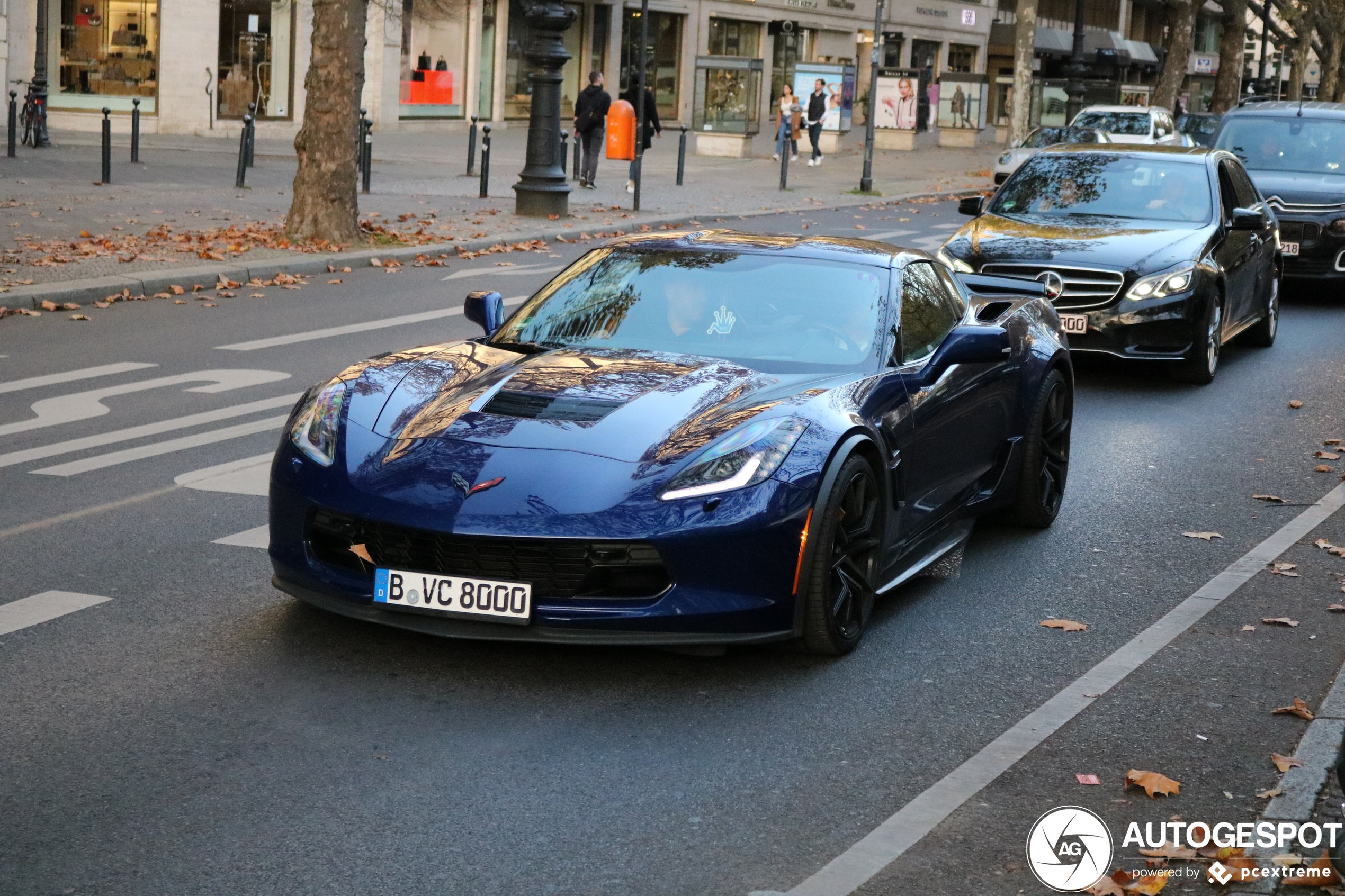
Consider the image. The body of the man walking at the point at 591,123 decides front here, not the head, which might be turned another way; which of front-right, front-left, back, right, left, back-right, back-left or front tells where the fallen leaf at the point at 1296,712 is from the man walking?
back-right

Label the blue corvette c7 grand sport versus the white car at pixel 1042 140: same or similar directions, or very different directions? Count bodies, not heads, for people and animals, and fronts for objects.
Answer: same or similar directions

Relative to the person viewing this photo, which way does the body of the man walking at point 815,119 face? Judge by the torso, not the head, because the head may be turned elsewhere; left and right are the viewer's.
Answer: facing the viewer and to the left of the viewer

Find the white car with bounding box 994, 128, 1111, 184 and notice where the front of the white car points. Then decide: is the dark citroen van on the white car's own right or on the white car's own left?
on the white car's own left

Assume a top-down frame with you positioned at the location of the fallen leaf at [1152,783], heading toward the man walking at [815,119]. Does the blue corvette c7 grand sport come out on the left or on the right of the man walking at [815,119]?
left

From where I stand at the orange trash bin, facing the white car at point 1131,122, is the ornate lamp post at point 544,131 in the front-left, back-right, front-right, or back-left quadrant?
back-right

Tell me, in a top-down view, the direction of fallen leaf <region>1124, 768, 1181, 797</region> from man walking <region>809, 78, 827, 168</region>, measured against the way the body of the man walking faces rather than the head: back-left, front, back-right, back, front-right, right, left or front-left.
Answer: front-left

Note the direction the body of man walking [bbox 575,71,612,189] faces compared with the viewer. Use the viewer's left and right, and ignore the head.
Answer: facing away from the viewer and to the right of the viewer

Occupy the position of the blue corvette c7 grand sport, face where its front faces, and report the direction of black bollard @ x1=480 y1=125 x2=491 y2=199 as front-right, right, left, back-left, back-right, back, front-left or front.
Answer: back-right
